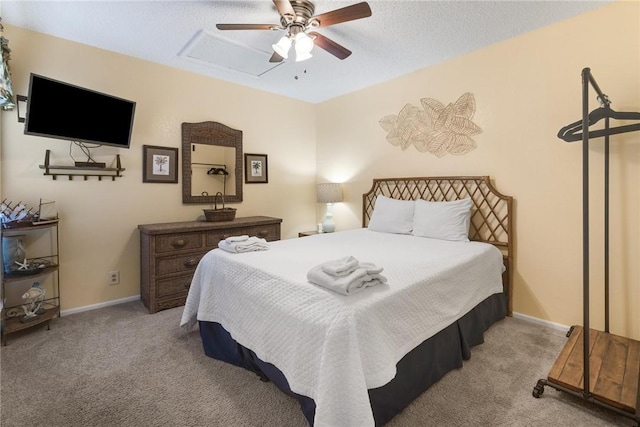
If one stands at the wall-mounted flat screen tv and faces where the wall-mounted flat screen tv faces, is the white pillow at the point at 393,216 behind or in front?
in front

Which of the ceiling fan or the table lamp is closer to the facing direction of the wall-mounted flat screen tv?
the ceiling fan

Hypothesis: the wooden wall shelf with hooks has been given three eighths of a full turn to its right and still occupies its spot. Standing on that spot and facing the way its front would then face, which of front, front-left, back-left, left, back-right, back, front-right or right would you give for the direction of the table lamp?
back-right

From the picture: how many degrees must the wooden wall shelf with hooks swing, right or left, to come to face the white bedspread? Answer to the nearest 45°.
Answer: approximately 45° to its left

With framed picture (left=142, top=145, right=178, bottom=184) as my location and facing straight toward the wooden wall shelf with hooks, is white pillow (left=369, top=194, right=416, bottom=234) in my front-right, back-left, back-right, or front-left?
back-left

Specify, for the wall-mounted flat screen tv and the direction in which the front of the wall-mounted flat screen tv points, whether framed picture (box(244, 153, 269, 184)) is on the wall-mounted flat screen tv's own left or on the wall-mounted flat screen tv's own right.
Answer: on the wall-mounted flat screen tv's own left

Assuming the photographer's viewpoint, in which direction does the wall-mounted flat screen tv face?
facing the viewer and to the right of the viewer

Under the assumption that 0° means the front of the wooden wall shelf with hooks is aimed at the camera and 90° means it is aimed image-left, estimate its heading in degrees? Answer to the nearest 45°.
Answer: approximately 0°

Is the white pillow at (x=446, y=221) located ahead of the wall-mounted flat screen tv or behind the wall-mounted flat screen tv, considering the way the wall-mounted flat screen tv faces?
ahead

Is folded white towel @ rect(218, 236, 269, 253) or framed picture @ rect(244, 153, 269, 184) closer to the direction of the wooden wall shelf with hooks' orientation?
the folded white towel

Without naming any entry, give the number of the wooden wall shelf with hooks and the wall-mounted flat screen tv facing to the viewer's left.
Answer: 0

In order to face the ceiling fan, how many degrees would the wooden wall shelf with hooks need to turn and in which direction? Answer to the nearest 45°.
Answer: approximately 45° to its left
